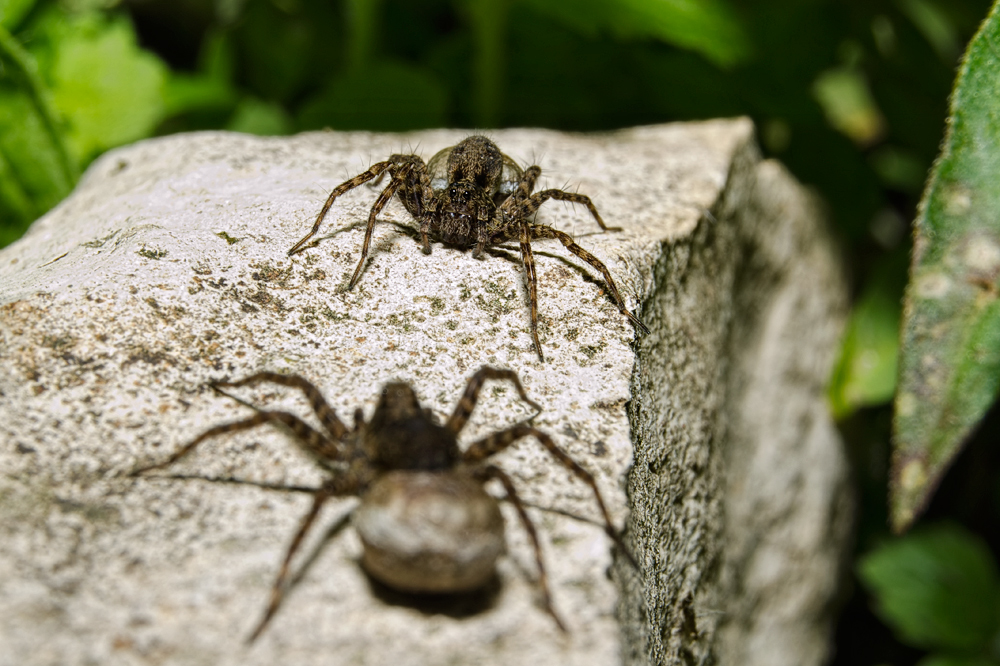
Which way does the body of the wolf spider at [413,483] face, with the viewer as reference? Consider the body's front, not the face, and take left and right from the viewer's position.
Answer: facing away from the viewer

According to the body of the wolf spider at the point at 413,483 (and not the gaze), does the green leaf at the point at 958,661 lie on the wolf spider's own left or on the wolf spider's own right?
on the wolf spider's own right

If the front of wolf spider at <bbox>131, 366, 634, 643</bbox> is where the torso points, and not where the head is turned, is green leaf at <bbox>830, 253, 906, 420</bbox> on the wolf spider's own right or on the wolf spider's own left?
on the wolf spider's own right

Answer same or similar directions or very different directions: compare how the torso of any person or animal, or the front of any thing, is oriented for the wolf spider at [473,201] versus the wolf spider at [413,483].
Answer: very different directions

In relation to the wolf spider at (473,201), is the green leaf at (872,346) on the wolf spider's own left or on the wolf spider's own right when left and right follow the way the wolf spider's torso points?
on the wolf spider's own left

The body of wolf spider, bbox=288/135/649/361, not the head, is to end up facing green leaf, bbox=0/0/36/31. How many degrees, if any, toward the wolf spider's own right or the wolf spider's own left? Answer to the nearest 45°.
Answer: approximately 90° to the wolf spider's own right

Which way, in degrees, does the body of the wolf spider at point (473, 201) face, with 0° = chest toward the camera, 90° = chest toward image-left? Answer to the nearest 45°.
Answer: approximately 0°

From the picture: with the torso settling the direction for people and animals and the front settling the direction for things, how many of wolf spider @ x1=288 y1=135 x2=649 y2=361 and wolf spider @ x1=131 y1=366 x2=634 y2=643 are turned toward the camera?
1
